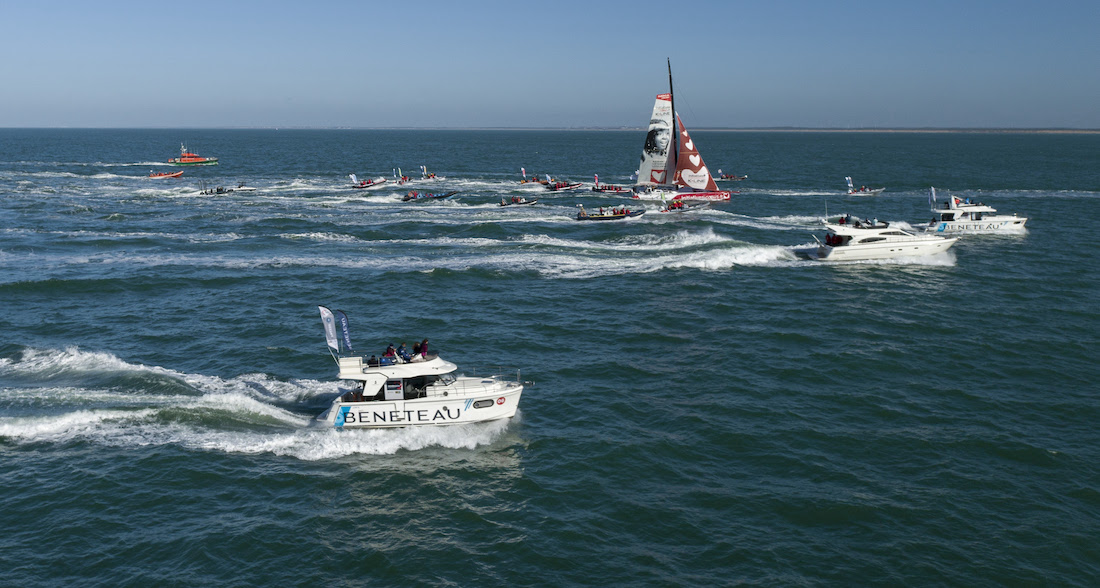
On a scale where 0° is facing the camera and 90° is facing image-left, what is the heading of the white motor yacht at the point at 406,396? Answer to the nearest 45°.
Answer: approximately 270°
